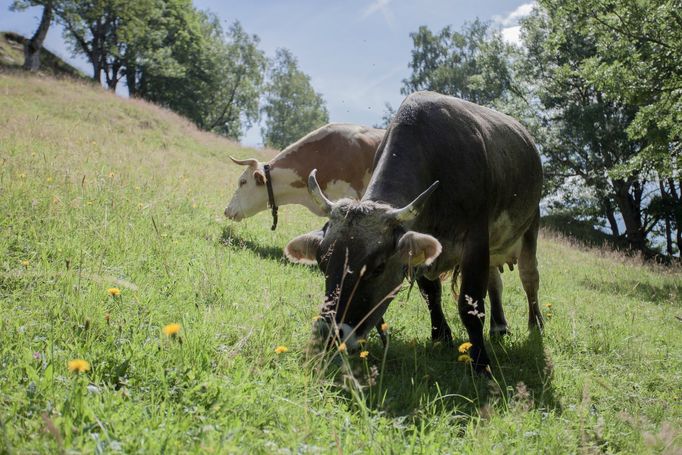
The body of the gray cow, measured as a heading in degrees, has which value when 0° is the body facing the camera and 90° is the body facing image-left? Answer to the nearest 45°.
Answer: approximately 45°

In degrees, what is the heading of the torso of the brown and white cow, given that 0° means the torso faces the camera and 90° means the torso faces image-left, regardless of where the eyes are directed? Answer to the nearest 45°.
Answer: approximately 90°

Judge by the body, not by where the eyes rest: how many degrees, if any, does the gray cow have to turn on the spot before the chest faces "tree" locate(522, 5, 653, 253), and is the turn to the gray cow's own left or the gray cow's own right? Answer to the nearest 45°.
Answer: approximately 135° to the gray cow's own right

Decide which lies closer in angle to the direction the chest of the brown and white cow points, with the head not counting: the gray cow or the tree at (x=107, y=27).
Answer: the tree

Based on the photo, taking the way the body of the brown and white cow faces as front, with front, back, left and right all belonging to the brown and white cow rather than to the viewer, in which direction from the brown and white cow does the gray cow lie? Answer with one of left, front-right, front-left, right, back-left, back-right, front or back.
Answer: left

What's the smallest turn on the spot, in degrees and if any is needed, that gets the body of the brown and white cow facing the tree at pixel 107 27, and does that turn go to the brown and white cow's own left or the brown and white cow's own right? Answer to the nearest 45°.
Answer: approximately 45° to the brown and white cow's own right

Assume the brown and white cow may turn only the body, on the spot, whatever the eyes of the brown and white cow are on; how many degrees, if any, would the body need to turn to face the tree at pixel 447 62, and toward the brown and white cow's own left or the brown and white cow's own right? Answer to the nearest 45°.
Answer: approximately 90° to the brown and white cow's own right

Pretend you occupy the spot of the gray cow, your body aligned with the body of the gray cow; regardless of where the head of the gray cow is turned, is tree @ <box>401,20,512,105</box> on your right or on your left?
on your right

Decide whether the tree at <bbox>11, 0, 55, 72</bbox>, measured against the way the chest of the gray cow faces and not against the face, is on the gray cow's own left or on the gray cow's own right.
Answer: on the gray cow's own right

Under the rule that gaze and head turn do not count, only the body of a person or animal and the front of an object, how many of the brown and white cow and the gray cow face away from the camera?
0

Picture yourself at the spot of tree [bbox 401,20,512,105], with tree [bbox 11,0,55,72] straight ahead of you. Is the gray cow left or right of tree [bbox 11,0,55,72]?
left
